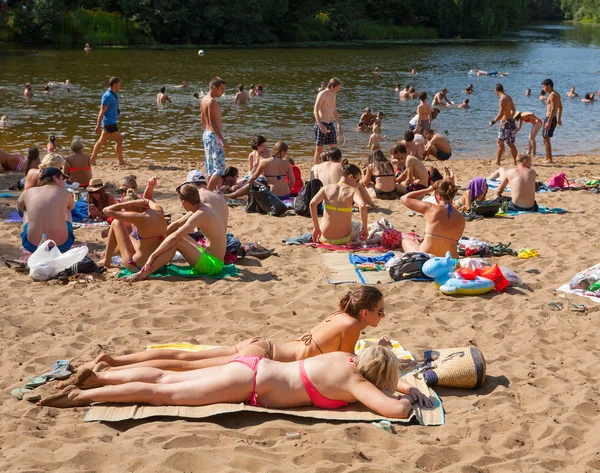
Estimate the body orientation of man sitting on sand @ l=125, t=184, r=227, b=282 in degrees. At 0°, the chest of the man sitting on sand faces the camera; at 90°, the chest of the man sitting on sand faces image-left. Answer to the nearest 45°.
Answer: approximately 90°

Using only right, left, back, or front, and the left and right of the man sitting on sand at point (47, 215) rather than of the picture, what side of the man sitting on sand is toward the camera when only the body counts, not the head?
back

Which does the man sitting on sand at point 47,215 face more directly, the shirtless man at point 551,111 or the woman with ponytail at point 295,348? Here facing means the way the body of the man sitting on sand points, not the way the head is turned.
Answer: the shirtless man

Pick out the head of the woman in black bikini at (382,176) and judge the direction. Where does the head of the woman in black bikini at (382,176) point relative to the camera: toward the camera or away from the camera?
away from the camera

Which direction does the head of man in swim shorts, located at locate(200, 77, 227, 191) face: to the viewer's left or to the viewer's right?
to the viewer's right

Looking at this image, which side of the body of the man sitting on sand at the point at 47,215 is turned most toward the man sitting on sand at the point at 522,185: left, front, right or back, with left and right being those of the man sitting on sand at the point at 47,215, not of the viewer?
right

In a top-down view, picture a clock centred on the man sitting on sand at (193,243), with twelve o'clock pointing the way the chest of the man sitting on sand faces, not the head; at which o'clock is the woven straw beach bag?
The woven straw beach bag is roughly at 8 o'clock from the man sitting on sand.
